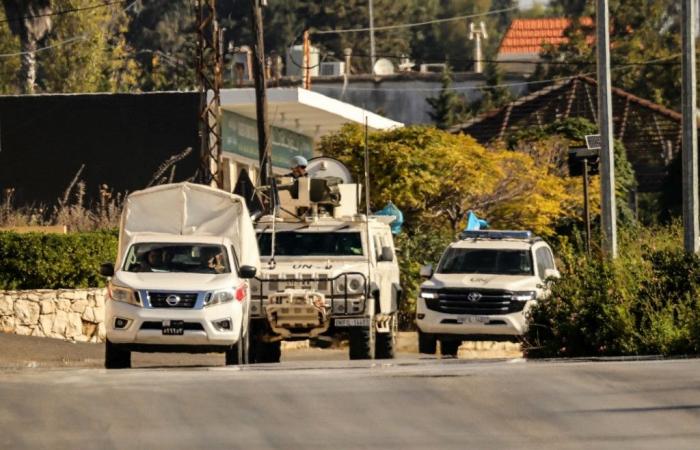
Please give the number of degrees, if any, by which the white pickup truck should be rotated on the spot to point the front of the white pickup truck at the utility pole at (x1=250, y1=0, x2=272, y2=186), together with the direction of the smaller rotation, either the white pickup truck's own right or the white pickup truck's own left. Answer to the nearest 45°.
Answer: approximately 180°

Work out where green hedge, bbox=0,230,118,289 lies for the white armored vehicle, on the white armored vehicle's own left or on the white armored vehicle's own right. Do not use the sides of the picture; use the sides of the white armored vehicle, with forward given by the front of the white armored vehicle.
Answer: on the white armored vehicle's own right

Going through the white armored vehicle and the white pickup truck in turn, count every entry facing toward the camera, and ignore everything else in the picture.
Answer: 2

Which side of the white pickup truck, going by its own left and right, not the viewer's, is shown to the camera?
front

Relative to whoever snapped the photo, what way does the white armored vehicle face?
facing the viewer

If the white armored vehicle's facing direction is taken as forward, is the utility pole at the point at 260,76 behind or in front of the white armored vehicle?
behind

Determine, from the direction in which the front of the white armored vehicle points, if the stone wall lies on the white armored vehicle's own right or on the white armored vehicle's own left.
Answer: on the white armored vehicle's own right

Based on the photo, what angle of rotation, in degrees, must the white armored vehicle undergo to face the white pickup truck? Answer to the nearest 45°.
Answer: approximately 45° to its right

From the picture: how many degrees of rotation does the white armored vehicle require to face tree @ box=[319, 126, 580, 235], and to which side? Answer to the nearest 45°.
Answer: approximately 180°
